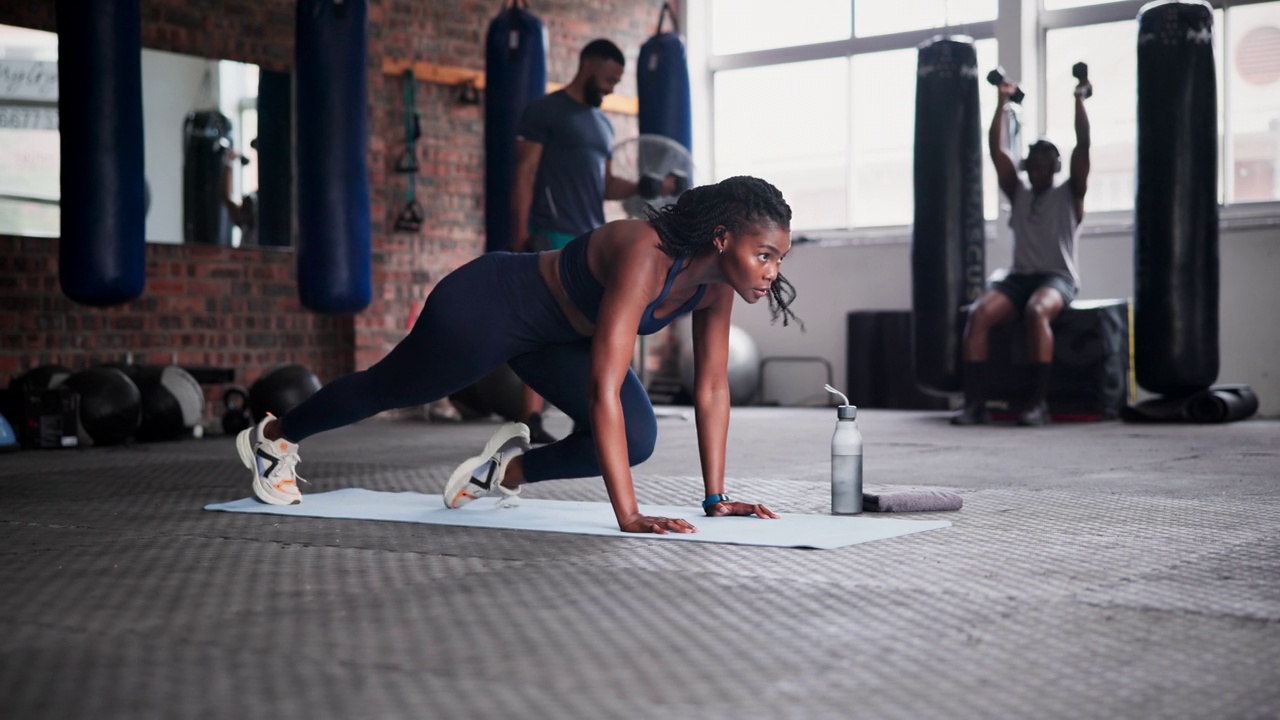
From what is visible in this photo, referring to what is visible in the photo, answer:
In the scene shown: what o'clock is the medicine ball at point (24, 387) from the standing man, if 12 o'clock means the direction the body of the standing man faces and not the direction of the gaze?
The medicine ball is roughly at 5 o'clock from the standing man.

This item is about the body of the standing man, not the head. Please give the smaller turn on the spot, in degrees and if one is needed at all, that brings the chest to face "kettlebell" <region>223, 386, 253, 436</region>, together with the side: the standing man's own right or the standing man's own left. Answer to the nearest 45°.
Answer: approximately 180°

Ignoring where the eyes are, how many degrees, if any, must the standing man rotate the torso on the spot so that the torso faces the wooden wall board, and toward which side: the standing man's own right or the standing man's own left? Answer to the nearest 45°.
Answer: approximately 135° to the standing man's own left

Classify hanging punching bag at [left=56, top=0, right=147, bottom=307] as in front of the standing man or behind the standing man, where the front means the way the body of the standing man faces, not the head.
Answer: behind

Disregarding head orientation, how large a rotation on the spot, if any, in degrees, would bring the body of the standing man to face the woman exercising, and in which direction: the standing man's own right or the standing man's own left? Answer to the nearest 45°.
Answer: approximately 45° to the standing man's own right

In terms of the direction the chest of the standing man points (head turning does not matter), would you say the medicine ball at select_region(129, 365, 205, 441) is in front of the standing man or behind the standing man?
behind

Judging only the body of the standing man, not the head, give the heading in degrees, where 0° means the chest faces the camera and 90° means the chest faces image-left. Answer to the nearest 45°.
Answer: approximately 315°

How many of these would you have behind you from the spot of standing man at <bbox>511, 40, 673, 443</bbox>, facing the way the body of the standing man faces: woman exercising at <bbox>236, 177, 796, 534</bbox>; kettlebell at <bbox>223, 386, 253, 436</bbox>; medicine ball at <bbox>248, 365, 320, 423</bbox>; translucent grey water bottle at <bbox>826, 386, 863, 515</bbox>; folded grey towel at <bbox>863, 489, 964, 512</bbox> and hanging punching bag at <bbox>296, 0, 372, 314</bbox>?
3

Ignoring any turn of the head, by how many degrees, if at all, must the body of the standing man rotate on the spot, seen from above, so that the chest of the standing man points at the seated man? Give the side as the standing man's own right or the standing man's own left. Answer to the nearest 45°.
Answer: approximately 90° to the standing man's own left

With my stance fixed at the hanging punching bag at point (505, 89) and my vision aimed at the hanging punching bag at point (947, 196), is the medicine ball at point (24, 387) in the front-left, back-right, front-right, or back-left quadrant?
back-right

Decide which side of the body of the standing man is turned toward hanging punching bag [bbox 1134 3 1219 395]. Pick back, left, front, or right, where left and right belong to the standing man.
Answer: left

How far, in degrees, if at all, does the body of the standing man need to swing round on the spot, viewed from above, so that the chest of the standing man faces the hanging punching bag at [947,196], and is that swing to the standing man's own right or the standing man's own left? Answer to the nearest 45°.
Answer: approximately 90° to the standing man's own left

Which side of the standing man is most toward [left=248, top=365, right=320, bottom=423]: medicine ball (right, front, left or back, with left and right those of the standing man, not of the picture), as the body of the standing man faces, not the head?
back
